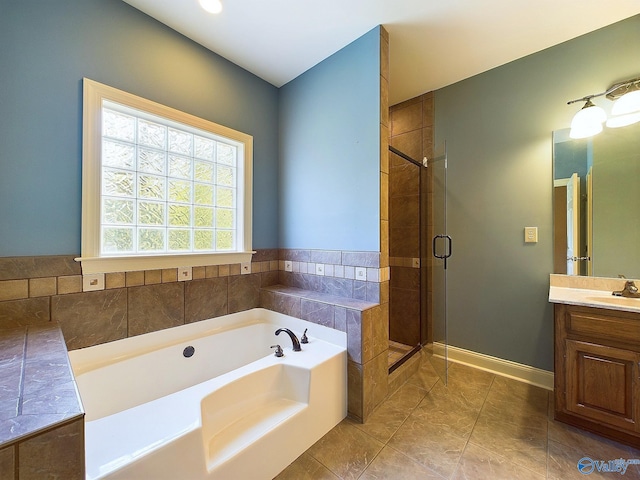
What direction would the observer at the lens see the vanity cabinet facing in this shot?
facing the viewer and to the left of the viewer

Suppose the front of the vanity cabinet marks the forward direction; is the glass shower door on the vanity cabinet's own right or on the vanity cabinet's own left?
on the vanity cabinet's own right

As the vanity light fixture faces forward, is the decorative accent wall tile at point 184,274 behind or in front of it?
in front

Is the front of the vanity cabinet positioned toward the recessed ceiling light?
yes

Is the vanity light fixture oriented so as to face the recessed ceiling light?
yes

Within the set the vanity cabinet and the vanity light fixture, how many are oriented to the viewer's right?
0

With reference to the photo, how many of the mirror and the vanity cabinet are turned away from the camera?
0

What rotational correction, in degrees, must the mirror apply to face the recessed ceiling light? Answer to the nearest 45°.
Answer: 0° — it already faces it
